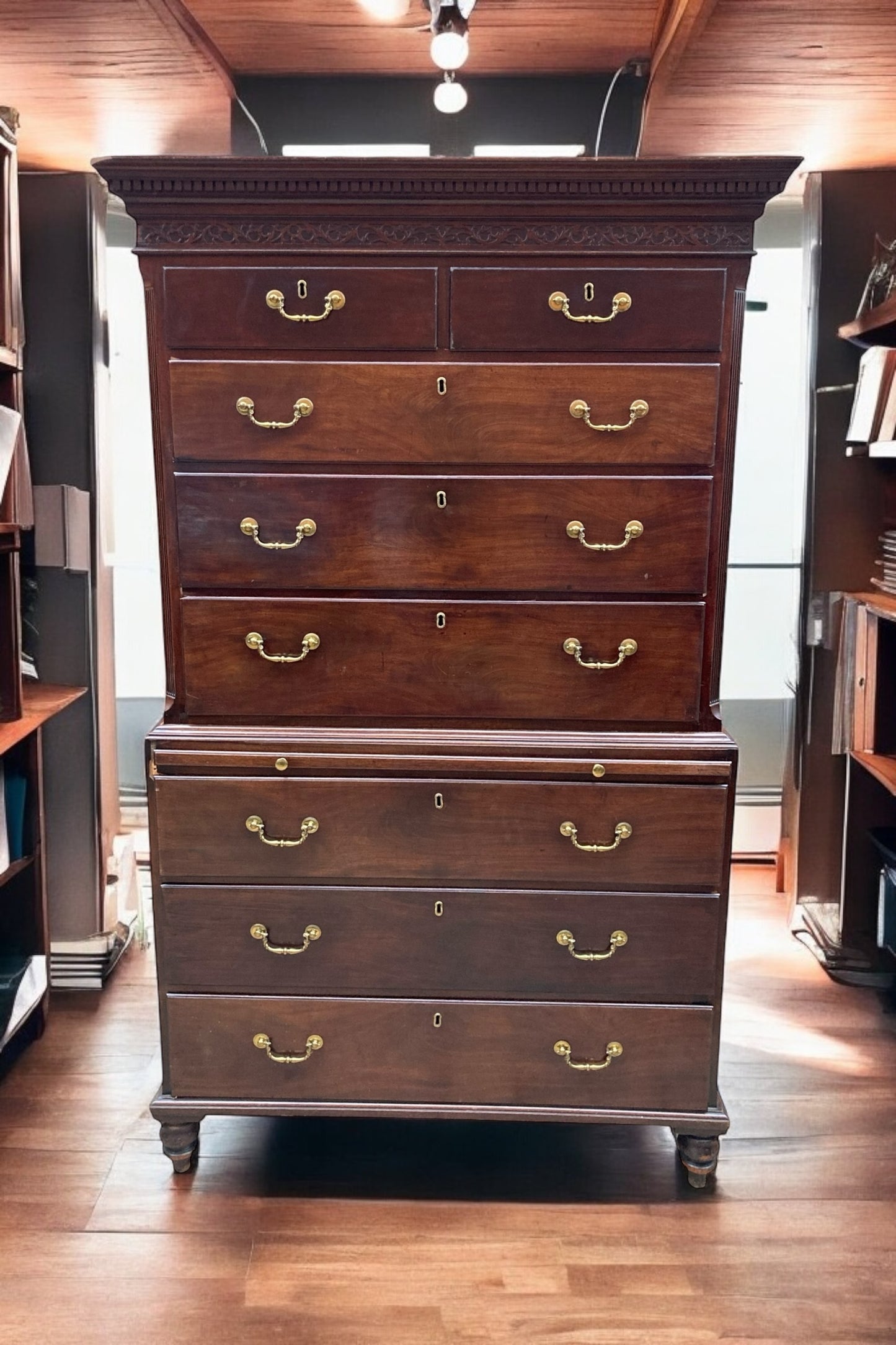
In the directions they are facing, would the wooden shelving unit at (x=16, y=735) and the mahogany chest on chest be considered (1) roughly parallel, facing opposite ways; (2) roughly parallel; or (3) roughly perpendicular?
roughly perpendicular

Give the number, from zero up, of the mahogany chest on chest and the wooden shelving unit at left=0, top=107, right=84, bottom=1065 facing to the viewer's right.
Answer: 1

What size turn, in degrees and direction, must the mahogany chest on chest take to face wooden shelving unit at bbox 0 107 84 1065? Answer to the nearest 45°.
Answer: approximately 135° to its right

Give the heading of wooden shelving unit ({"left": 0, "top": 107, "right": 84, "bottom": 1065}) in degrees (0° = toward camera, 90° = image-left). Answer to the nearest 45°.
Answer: approximately 270°

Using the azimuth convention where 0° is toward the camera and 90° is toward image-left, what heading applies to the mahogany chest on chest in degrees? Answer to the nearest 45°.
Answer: approximately 0°

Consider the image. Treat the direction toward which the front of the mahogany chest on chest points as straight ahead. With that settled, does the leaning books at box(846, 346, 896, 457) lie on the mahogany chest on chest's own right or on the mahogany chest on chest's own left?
on the mahogany chest on chest's own left

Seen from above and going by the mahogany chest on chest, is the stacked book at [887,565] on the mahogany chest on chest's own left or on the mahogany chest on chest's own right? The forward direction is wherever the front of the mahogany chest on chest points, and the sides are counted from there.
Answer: on the mahogany chest on chest's own left
